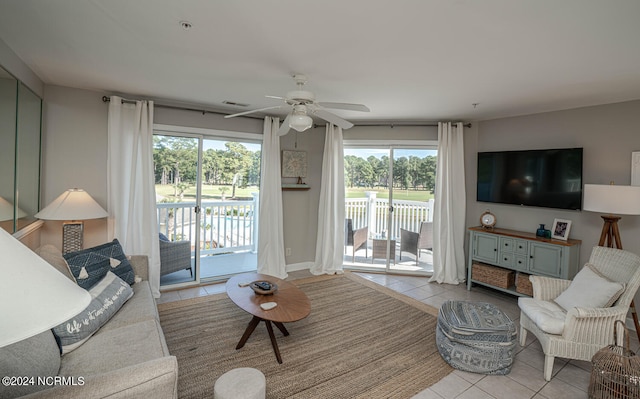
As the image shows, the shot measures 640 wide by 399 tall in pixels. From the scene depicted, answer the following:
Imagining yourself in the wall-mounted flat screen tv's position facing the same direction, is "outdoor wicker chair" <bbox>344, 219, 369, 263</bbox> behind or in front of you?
in front

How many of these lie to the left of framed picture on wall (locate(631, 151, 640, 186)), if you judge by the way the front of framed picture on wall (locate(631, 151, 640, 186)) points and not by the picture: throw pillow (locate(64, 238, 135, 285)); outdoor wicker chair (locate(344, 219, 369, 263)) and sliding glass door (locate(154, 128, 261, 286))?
0

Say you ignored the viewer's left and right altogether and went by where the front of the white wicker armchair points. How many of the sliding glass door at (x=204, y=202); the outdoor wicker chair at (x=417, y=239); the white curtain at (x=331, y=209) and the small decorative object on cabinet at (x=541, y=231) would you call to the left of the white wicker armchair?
0

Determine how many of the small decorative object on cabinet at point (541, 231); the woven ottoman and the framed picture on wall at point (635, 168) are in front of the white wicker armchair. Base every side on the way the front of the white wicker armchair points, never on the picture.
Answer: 1

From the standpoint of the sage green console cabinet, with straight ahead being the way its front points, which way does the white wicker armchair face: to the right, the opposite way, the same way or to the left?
the same way

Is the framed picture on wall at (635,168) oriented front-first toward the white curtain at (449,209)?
no

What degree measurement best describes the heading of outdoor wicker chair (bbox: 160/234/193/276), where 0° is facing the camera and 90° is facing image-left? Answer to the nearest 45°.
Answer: approximately 225°

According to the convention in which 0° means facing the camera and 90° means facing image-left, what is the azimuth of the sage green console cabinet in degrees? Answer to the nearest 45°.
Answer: approximately 45°

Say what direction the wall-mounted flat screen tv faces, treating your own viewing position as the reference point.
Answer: facing the viewer and to the left of the viewer

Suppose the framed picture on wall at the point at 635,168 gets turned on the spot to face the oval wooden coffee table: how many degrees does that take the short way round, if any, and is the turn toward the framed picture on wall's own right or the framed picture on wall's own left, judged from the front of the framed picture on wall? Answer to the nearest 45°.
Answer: approximately 45° to the framed picture on wall's own right

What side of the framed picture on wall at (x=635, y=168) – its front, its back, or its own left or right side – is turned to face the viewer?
front

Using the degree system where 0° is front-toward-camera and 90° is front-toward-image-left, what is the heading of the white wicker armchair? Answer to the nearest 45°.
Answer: approximately 45°

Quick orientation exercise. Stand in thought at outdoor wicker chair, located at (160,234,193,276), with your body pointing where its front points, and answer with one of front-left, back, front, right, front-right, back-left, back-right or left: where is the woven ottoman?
right

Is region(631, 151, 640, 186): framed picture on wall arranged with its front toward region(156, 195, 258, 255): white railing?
no

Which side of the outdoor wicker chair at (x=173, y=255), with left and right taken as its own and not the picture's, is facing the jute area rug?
right
